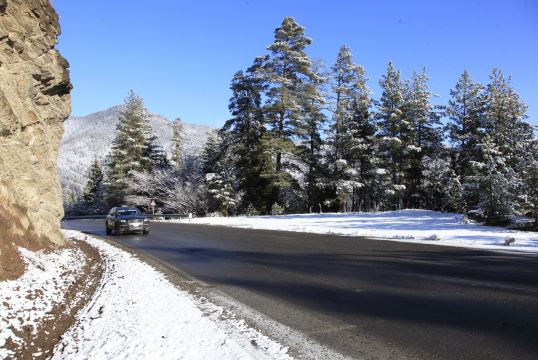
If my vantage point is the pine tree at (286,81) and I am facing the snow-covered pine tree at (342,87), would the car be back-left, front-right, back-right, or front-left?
back-right

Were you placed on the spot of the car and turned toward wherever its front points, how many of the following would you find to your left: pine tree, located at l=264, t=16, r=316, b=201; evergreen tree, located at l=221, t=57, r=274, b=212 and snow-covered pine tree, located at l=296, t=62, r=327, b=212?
3

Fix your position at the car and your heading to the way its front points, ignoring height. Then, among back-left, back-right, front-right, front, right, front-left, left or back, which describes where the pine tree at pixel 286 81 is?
left

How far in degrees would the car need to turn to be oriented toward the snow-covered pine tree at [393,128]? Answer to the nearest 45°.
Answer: approximately 90° to its left

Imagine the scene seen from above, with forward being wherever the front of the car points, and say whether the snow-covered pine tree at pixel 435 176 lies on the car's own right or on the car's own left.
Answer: on the car's own left

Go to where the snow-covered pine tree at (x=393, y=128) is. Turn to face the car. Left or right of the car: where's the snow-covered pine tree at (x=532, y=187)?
left

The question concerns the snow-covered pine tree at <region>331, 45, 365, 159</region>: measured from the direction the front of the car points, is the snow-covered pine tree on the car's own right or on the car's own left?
on the car's own left

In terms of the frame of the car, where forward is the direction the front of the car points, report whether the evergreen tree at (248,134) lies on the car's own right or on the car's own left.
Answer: on the car's own left

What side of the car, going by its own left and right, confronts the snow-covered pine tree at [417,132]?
left

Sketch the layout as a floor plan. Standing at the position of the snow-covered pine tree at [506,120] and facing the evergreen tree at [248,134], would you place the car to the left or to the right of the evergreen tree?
left

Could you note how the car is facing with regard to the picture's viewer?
facing the viewer and to the right of the viewer

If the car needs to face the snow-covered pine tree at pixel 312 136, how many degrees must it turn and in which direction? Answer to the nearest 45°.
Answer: approximately 90° to its left

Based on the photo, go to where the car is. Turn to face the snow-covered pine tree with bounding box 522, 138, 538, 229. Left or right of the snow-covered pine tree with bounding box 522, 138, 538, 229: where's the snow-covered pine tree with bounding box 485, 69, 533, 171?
left
